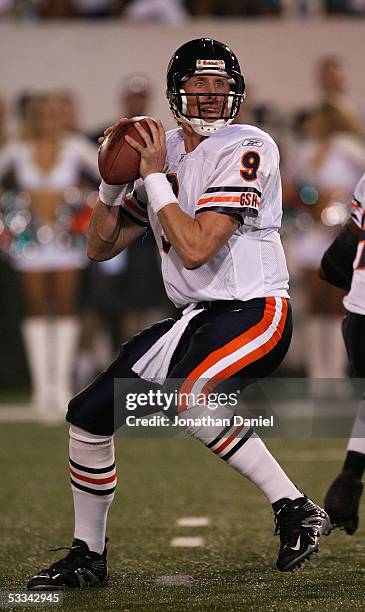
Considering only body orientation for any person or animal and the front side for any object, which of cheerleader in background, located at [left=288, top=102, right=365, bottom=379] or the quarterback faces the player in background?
the cheerleader in background

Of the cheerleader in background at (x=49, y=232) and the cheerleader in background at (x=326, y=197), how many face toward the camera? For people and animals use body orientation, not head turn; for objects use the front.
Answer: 2

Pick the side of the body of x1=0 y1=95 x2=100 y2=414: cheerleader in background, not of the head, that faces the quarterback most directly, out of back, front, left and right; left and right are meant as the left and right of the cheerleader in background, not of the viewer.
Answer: front

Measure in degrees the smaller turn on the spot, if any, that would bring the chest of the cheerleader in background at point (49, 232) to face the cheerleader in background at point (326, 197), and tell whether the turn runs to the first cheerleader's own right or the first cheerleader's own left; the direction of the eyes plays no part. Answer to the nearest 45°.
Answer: approximately 90° to the first cheerleader's own left

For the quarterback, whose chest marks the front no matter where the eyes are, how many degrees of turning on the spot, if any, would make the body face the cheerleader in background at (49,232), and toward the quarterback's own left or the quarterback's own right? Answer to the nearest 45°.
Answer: approximately 135° to the quarterback's own right

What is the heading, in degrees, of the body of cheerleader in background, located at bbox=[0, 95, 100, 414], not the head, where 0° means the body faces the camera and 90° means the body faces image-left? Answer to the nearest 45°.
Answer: approximately 0°

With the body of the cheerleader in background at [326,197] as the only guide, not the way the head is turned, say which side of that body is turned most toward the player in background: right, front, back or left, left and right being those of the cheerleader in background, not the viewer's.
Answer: front

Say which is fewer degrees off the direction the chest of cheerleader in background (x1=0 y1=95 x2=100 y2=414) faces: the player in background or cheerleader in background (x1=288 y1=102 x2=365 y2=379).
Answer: the player in background

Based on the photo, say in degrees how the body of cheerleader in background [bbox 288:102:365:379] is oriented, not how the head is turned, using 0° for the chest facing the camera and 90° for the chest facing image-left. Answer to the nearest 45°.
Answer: approximately 0°

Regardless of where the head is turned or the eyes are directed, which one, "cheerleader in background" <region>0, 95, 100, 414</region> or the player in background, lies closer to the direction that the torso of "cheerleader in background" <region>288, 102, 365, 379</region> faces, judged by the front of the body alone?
the player in background

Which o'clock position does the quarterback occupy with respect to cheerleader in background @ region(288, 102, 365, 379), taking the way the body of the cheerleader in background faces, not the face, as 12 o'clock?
The quarterback is roughly at 12 o'clock from the cheerleader in background.
